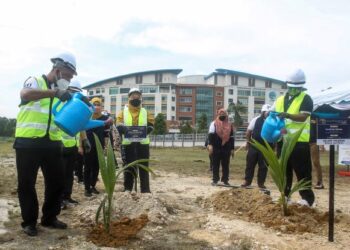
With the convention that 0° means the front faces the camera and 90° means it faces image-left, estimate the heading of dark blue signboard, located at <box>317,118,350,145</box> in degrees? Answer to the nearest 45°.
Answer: approximately 0°

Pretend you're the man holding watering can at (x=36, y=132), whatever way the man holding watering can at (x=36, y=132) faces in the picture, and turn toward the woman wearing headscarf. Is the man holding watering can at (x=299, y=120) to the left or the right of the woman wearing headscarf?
right

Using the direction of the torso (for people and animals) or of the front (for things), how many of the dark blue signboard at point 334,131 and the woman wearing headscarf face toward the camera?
2

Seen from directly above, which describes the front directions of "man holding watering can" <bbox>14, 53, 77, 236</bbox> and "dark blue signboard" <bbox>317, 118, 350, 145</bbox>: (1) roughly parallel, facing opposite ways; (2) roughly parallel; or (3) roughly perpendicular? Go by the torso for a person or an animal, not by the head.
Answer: roughly perpendicular

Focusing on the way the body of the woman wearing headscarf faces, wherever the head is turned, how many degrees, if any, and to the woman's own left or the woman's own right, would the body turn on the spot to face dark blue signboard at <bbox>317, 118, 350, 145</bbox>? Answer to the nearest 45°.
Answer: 0° — they already face it

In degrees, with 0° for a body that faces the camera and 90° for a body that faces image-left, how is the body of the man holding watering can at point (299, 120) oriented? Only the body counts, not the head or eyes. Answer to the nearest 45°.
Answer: approximately 45°

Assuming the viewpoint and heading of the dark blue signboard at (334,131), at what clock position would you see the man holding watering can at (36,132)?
The man holding watering can is roughly at 2 o'clock from the dark blue signboard.

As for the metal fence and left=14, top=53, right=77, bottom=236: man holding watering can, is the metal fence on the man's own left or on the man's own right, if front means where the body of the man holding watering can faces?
on the man's own left

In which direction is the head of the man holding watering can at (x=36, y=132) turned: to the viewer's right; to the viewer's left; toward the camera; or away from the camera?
to the viewer's right

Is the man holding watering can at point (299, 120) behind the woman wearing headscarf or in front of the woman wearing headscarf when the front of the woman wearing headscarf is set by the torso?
in front

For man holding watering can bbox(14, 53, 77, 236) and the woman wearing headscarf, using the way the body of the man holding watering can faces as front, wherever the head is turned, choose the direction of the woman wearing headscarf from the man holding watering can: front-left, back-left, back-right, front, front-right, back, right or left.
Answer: left

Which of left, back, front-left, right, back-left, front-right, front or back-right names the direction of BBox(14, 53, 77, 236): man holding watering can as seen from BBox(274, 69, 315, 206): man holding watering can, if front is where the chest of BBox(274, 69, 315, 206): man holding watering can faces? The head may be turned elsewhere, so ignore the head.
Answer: front

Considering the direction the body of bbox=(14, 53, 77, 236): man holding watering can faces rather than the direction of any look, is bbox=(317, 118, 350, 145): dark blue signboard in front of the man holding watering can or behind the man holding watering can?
in front

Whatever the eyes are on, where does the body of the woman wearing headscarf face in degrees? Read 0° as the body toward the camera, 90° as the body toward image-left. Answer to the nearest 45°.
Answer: approximately 0°
